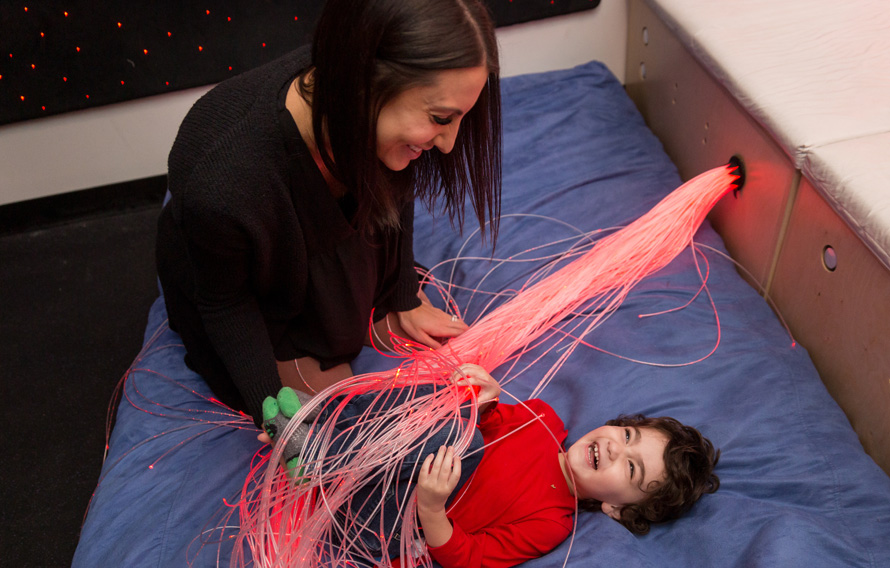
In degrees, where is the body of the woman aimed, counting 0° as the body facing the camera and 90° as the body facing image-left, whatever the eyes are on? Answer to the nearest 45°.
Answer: approximately 315°
